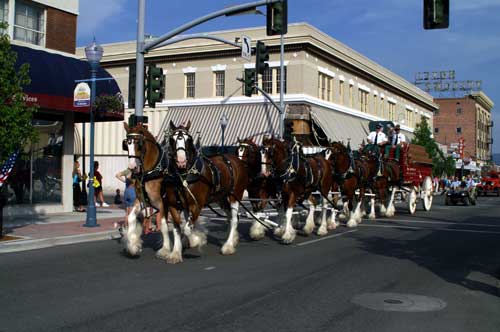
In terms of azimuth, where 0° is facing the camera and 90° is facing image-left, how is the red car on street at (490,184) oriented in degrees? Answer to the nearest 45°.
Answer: approximately 45°

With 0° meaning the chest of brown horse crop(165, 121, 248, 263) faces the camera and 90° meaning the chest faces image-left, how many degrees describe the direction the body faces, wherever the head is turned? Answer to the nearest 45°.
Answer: approximately 45°

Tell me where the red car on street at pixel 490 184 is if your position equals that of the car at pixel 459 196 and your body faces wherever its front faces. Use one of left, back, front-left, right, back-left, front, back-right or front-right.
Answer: back-right

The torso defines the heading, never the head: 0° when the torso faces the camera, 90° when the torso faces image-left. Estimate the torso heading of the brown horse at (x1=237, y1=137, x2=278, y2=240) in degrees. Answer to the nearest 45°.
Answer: approximately 45°

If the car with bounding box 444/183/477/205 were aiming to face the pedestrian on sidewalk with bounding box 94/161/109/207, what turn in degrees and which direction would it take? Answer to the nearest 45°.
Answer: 0° — it already faces them

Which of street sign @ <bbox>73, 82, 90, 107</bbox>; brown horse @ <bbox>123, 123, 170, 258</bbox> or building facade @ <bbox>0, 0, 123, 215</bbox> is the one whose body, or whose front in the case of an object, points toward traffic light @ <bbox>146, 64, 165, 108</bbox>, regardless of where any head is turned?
the building facade
